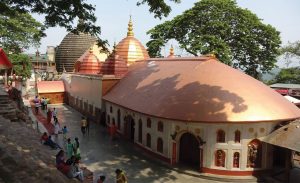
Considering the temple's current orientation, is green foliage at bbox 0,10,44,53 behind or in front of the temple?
behind

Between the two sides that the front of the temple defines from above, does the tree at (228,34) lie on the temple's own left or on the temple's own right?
on the temple's own left

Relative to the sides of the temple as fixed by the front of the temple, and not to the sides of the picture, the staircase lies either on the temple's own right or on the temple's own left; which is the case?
on the temple's own right

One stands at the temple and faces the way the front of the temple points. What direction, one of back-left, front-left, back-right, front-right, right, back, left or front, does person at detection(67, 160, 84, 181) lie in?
front

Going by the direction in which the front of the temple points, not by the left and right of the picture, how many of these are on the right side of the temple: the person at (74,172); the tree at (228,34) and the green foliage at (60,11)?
2

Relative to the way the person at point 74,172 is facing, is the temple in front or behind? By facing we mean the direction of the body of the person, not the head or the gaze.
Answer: in front

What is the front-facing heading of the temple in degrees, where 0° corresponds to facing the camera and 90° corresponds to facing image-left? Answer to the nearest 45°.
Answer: approximately 315°

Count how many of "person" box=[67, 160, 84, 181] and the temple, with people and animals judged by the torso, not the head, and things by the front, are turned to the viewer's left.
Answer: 0

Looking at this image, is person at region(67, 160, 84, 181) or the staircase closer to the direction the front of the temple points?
the person
